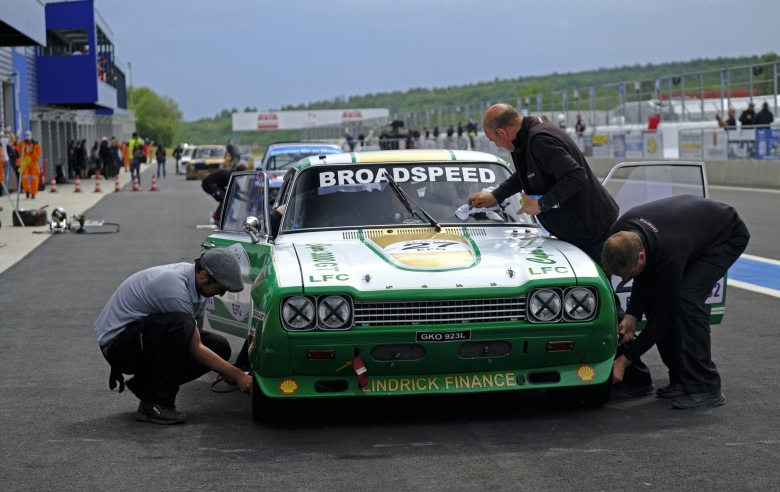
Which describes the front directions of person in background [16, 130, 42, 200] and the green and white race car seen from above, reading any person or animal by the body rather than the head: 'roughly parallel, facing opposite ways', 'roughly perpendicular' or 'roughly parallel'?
roughly parallel

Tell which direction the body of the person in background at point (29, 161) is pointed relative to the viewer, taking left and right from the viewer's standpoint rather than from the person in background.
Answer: facing the viewer

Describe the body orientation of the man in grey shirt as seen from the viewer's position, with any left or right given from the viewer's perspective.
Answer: facing to the right of the viewer

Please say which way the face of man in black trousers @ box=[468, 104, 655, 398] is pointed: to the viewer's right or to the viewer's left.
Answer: to the viewer's left

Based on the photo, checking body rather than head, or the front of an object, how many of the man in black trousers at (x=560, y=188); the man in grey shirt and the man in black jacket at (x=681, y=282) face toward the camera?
0

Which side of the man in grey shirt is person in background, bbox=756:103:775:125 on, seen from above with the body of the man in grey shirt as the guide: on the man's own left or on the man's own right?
on the man's own left

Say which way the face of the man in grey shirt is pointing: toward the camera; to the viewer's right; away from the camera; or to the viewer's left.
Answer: to the viewer's right

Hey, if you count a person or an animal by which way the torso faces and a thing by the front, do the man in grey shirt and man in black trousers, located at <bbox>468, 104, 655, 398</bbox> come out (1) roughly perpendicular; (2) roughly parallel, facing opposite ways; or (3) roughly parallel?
roughly parallel, facing opposite ways

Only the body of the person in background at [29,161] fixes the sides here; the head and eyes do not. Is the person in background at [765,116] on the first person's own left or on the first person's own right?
on the first person's own left

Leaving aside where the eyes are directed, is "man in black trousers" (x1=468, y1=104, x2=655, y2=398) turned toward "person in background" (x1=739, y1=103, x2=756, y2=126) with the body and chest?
no

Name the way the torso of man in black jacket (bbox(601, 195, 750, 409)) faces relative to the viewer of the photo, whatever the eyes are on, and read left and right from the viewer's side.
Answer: facing to the left of the viewer

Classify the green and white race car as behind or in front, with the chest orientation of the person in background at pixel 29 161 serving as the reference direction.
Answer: in front

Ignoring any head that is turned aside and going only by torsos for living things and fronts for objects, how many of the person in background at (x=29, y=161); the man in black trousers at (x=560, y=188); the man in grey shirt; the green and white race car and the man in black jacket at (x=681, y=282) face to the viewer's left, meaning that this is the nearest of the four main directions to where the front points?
2

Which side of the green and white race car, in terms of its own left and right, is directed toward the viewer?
front
